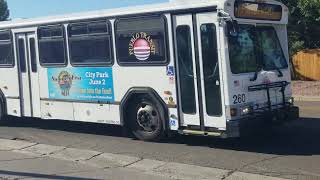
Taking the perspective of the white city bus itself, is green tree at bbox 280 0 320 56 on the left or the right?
on its left

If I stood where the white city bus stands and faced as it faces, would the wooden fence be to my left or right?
on my left
